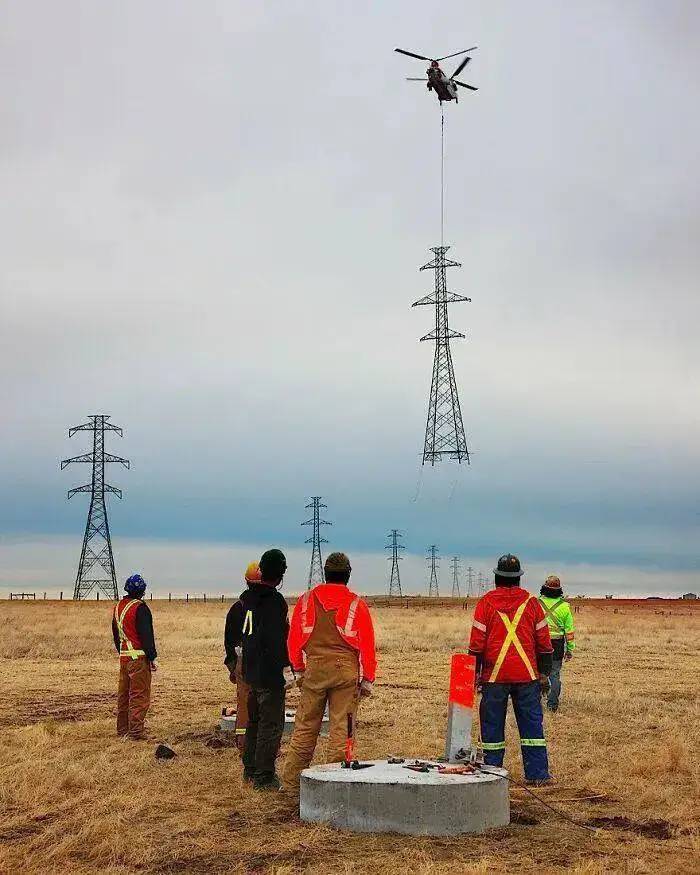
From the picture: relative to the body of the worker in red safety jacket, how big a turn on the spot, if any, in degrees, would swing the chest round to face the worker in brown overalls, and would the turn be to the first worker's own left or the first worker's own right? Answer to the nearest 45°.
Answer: approximately 135° to the first worker's own left

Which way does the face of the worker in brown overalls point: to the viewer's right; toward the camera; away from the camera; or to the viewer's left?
away from the camera

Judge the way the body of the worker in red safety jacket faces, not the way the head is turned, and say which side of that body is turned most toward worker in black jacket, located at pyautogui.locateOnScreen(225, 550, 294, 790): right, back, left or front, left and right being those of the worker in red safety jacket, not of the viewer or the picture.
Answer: left

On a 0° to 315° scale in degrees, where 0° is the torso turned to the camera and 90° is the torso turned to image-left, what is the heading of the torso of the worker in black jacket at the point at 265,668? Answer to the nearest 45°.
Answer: approximately 225°

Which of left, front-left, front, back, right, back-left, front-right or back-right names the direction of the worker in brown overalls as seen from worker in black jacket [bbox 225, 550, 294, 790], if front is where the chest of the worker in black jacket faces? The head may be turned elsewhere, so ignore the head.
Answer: right

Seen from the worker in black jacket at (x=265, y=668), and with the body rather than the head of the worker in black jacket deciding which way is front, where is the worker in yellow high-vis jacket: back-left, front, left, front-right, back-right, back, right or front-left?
front

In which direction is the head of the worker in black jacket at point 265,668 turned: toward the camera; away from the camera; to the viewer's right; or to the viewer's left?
away from the camera

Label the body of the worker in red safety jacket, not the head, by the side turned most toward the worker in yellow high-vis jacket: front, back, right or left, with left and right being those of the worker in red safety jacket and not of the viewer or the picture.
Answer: front

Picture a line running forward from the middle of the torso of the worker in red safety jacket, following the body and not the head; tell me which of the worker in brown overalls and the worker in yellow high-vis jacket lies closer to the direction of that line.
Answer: the worker in yellow high-vis jacket

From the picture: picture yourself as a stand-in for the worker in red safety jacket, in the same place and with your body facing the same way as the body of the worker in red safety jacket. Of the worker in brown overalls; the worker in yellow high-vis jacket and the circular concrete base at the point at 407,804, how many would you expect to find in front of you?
1

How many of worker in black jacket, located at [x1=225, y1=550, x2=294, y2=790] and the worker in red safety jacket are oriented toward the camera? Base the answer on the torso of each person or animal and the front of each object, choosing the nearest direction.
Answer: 0

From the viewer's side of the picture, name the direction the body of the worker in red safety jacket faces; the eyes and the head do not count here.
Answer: away from the camera

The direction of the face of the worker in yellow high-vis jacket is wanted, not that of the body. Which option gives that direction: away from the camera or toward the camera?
away from the camera

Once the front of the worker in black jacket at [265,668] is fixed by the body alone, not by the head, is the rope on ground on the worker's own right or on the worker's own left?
on the worker's own right
